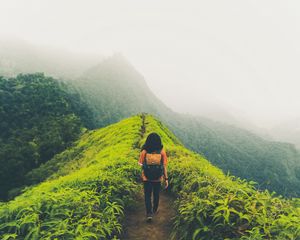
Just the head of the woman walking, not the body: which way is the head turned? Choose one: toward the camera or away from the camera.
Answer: away from the camera

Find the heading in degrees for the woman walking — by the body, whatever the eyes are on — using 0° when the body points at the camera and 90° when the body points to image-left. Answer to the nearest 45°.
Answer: approximately 180°
